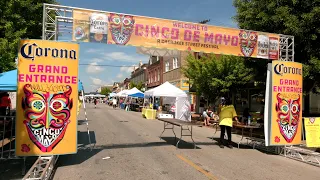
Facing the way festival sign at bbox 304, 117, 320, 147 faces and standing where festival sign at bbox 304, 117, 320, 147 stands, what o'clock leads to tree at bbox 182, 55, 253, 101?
The tree is roughly at 5 o'clock from the festival sign.

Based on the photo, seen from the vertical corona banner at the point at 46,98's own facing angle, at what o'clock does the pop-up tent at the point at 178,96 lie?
The pop-up tent is roughly at 7 o'clock from the vertical corona banner.

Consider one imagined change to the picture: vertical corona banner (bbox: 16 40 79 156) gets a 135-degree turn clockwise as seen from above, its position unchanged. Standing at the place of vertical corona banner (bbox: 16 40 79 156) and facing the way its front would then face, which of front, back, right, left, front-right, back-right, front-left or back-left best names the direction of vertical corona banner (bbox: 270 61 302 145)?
back-right

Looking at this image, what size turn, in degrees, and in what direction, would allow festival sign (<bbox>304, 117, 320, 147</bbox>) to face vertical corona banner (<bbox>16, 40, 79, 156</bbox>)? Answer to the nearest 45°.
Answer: approximately 45° to its right

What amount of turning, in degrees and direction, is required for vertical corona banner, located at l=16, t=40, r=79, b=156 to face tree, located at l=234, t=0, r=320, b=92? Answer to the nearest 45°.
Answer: approximately 90° to its left

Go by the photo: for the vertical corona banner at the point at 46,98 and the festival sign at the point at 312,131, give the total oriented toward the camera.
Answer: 2

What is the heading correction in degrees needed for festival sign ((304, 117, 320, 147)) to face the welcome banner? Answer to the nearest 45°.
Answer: approximately 45° to its right

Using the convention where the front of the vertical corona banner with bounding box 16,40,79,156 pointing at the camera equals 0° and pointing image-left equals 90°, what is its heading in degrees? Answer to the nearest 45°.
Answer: approximately 0°

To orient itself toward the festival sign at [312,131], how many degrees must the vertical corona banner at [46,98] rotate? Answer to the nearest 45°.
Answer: approximately 90° to its left

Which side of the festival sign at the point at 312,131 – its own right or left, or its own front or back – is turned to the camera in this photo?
front

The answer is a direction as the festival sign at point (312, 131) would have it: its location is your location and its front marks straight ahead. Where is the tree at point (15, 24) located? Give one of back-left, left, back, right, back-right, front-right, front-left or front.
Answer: right

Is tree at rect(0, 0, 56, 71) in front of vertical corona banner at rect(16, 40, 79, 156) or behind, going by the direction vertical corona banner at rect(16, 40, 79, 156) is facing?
behind

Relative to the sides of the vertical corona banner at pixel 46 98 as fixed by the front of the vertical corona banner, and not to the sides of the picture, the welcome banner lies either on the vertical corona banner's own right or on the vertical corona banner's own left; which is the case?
on the vertical corona banner's own left
